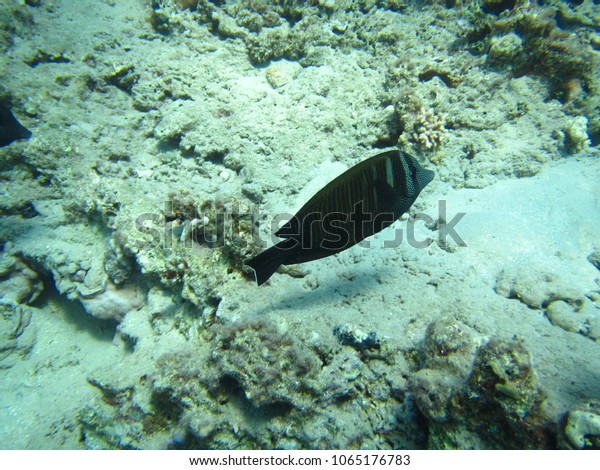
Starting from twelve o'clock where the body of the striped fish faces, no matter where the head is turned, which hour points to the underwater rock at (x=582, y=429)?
The underwater rock is roughly at 1 o'clock from the striped fish.

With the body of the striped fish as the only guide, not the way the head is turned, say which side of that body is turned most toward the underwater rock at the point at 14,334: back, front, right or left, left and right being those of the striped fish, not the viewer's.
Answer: back

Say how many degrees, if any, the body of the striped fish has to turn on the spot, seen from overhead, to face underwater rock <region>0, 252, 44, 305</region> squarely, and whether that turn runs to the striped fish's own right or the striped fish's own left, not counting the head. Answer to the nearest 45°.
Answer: approximately 180°

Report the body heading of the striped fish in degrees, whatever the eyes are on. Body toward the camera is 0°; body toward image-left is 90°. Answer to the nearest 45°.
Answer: approximately 270°
